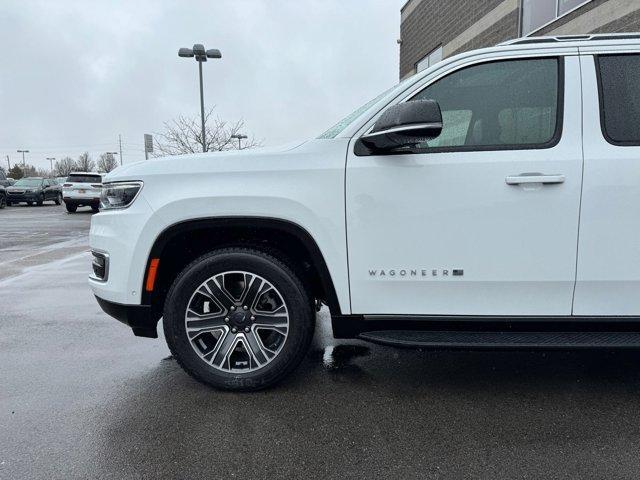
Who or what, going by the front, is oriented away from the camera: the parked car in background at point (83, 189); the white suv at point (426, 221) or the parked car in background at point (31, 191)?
the parked car in background at point (83, 189)

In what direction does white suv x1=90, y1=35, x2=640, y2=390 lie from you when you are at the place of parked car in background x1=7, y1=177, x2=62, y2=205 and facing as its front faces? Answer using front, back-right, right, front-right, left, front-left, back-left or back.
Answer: front-left

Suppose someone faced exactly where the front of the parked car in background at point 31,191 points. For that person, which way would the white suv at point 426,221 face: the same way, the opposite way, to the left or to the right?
to the right

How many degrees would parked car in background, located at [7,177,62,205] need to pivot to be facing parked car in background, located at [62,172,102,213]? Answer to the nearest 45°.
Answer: approximately 45° to its left

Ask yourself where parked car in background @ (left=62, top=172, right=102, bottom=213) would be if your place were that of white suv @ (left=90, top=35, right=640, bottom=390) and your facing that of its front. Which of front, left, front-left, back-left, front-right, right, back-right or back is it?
front-right

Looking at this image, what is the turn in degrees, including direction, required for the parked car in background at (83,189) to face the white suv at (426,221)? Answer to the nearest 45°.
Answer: approximately 180°

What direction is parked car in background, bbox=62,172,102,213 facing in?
away from the camera

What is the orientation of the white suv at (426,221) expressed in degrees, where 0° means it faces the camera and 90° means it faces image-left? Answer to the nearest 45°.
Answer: approximately 90°

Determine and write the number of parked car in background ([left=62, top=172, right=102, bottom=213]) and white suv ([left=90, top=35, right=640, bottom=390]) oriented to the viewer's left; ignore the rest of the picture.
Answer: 1
